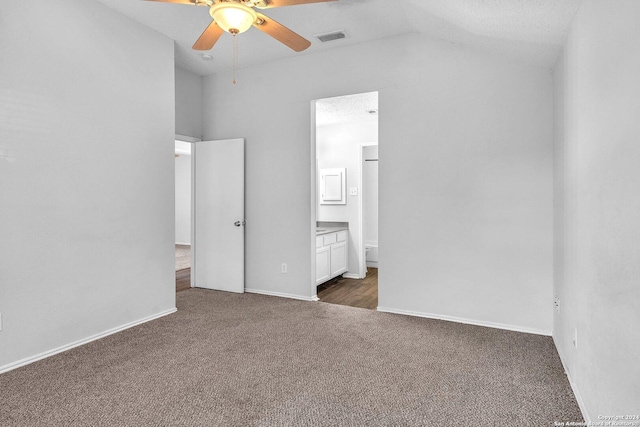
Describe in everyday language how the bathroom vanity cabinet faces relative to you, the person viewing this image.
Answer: facing the viewer and to the right of the viewer

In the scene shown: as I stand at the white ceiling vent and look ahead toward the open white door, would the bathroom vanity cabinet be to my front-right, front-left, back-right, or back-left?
front-right

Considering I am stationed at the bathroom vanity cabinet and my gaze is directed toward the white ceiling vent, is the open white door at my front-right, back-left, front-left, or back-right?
front-right

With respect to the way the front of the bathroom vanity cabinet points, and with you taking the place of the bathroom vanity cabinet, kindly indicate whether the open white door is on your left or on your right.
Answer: on your right

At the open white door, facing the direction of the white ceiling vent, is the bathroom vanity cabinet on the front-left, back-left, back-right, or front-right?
front-left

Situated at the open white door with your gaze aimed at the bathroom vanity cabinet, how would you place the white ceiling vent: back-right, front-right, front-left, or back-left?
front-right

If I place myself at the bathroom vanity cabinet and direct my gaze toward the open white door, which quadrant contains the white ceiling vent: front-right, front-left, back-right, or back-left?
front-left
